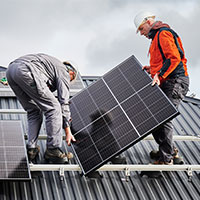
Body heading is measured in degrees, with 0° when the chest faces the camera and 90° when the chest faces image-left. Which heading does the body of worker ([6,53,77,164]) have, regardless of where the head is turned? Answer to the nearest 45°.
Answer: approximately 270°

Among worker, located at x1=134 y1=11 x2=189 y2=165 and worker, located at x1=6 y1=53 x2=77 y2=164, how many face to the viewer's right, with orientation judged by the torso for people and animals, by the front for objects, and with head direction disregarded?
1

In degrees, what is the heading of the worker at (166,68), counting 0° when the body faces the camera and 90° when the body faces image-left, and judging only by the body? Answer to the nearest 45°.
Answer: approximately 90°

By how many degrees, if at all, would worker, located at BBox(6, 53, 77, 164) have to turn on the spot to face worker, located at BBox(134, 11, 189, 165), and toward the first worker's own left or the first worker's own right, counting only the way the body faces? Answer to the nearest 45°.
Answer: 0° — they already face them

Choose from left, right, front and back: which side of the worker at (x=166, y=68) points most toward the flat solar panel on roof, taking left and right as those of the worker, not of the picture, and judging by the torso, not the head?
front

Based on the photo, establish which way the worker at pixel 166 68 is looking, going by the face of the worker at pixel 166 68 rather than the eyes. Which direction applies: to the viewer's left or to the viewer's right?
to the viewer's left

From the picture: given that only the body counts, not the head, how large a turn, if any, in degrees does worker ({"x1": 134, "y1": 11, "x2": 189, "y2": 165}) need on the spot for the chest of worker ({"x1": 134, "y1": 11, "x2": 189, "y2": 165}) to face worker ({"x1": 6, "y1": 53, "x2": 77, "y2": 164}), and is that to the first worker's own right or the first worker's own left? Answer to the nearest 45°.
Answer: approximately 45° to the first worker's own left

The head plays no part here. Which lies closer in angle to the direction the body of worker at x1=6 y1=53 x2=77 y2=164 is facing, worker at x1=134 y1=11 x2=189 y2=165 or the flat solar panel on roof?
the worker
